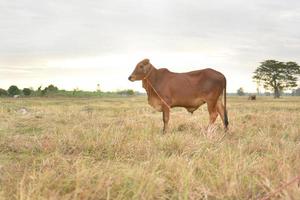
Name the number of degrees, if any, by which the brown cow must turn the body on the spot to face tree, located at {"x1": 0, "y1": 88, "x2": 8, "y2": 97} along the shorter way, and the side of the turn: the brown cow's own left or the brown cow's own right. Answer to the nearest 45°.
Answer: approximately 45° to the brown cow's own right

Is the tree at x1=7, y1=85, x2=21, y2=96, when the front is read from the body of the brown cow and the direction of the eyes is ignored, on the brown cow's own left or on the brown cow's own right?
on the brown cow's own right

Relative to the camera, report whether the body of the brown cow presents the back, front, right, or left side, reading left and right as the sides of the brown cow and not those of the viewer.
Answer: left

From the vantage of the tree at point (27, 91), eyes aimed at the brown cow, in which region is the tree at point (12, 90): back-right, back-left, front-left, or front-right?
back-right

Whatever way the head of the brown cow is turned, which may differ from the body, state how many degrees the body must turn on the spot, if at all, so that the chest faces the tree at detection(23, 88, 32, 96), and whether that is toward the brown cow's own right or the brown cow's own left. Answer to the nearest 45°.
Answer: approximately 45° to the brown cow's own right
